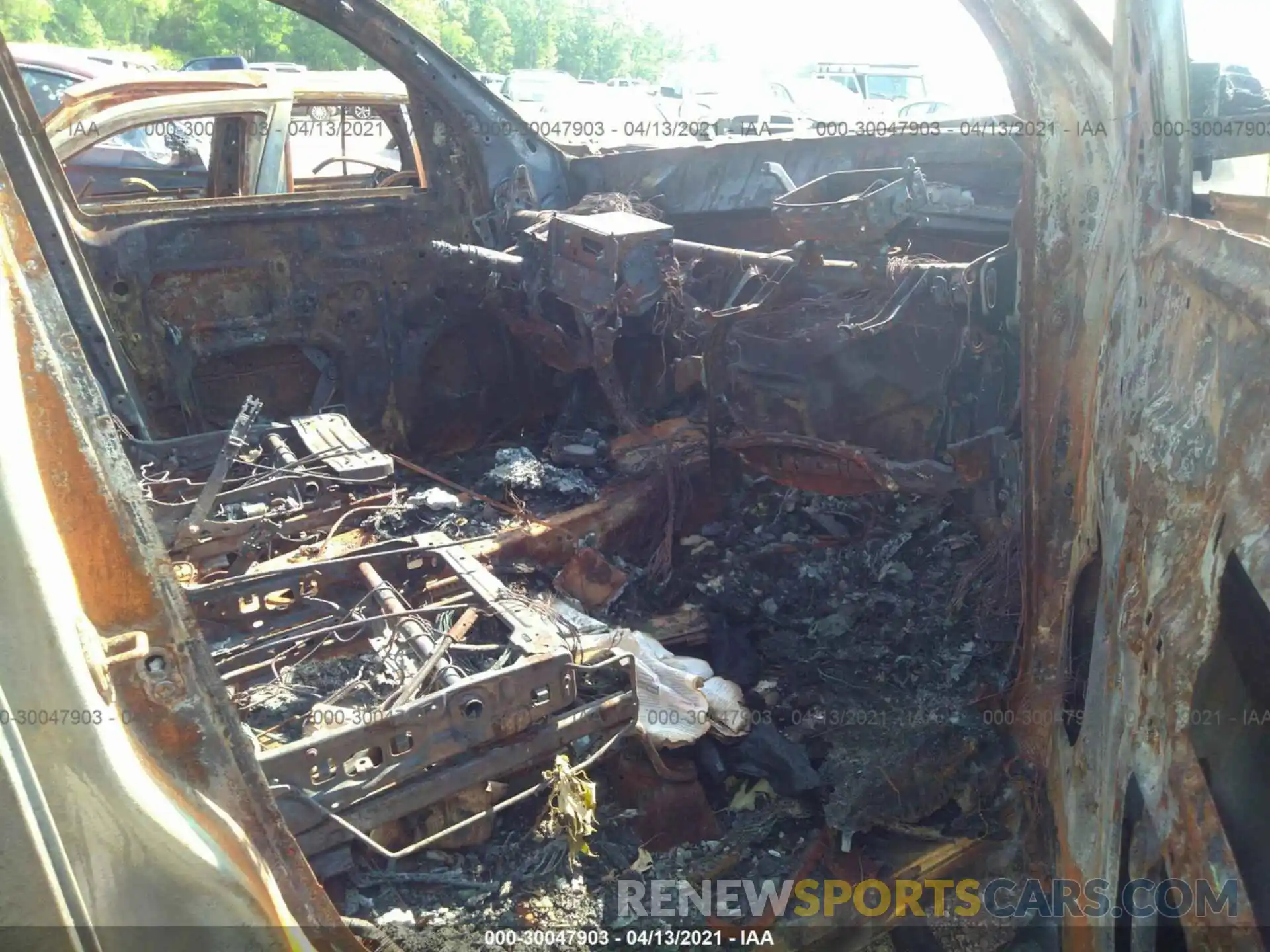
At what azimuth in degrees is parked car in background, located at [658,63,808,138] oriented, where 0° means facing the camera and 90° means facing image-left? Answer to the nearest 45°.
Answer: approximately 315°
